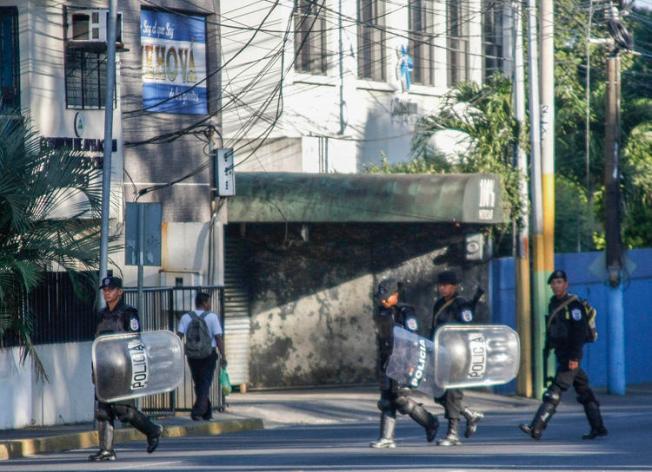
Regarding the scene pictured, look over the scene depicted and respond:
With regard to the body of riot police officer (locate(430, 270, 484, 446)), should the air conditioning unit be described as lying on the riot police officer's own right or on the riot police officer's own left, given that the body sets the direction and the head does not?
on the riot police officer's own right

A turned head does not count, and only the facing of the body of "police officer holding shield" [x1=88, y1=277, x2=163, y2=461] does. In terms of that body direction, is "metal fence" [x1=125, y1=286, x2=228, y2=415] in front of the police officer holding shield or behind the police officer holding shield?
behind

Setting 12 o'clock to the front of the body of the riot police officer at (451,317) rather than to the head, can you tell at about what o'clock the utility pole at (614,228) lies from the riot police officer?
The utility pole is roughly at 5 o'clock from the riot police officer.

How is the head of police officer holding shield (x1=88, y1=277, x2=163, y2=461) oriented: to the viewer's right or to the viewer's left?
to the viewer's left

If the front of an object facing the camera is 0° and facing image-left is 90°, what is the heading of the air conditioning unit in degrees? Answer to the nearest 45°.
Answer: approximately 0°

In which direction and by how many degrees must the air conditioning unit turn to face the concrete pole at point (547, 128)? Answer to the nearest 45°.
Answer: approximately 90° to its left

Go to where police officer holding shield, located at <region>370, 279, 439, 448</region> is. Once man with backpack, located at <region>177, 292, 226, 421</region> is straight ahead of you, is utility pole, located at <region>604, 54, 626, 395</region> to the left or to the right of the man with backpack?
right

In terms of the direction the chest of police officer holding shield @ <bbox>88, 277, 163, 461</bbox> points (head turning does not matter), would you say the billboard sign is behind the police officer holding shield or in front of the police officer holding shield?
behind

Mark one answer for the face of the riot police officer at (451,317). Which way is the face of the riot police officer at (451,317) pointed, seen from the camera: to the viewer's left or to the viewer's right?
to the viewer's left

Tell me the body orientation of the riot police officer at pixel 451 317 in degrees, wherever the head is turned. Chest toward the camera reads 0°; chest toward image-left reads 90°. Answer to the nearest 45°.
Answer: approximately 45°

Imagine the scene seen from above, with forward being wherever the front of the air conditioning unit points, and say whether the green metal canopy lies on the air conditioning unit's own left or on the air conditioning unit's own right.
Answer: on the air conditioning unit's own left

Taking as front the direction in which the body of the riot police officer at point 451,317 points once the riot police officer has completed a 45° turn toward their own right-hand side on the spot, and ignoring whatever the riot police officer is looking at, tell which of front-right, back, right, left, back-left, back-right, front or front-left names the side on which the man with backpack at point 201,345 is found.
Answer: front-right

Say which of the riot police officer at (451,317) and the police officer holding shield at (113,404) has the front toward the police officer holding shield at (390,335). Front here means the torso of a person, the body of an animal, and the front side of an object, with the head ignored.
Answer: the riot police officer
